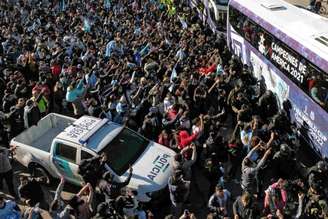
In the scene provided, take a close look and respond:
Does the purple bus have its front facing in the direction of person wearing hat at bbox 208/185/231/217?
no

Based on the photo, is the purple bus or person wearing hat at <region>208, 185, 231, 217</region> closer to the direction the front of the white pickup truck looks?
the person wearing hat

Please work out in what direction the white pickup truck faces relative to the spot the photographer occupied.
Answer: facing the viewer and to the right of the viewer

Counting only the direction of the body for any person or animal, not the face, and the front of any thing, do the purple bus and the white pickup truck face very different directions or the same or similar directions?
same or similar directions

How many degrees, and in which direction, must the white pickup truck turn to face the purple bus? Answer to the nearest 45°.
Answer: approximately 90° to its left

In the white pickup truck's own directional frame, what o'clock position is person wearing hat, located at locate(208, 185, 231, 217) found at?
The person wearing hat is roughly at 12 o'clock from the white pickup truck.

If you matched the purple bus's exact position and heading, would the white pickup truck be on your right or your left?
on your right
